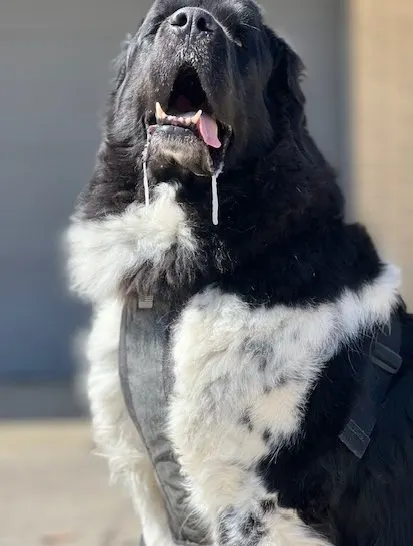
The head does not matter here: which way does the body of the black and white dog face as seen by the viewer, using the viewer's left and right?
facing the viewer and to the left of the viewer
